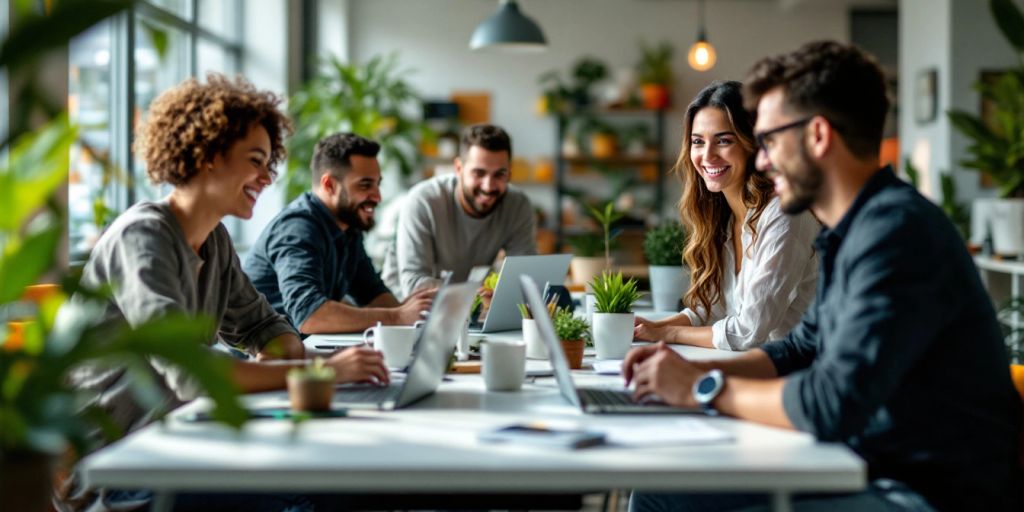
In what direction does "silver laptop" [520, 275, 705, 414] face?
to the viewer's right

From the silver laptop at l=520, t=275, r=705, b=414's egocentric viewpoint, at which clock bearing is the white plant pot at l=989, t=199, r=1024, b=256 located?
The white plant pot is roughly at 10 o'clock from the silver laptop.

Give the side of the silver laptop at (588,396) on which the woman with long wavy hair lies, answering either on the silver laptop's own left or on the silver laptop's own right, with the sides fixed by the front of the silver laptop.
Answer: on the silver laptop's own left

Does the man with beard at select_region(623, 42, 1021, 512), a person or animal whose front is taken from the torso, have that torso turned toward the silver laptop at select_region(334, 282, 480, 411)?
yes

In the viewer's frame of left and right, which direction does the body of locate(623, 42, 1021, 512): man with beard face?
facing to the left of the viewer

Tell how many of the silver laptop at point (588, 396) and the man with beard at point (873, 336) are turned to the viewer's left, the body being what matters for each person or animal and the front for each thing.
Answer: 1

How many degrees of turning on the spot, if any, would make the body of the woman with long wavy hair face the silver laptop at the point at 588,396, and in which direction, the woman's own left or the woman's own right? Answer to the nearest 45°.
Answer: approximately 45° to the woman's own left

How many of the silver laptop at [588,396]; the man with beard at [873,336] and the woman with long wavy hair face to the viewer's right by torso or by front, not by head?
1

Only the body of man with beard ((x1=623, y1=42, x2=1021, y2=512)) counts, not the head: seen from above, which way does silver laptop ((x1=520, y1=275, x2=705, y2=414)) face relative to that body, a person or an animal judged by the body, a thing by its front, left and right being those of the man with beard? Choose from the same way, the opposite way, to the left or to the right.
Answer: the opposite way

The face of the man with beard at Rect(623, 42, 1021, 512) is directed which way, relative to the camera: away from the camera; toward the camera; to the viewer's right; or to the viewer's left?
to the viewer's left

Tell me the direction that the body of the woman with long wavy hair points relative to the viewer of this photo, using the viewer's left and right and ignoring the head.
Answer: facing the viewer and to the left of the viewer

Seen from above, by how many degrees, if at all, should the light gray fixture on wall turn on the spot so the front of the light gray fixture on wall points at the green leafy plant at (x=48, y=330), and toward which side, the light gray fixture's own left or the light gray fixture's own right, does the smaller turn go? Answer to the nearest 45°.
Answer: approximately 45° to the light gray fixture's own left

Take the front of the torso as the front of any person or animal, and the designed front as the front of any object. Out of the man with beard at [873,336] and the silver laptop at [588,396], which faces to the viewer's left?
the man with beard

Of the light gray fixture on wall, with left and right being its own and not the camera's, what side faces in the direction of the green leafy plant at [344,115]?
front

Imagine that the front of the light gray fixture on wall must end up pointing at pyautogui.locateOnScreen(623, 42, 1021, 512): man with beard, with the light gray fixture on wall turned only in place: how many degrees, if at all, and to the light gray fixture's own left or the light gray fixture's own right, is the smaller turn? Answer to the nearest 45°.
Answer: approximately 45° to the light gray fixture's own left
